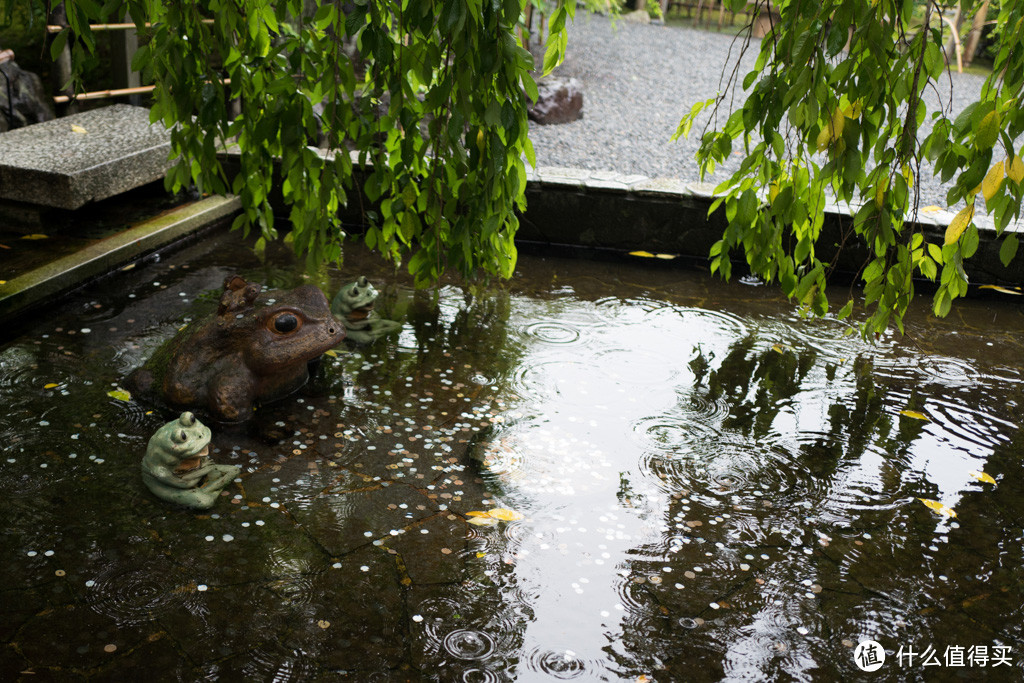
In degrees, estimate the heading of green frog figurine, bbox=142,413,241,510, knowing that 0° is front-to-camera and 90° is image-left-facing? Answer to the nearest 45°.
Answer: approximately 315°

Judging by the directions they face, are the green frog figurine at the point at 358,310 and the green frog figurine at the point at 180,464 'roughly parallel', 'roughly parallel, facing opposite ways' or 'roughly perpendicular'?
roughly parallel

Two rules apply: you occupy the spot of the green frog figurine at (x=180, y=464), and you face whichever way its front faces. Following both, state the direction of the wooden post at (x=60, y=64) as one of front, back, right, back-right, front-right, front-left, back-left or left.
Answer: back-left

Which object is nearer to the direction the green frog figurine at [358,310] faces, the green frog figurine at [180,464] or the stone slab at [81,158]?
the green frog figurine

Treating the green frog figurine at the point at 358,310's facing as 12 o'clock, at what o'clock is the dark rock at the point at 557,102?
The dark rock is roughly at 8 o'clock from the green frog figurine.

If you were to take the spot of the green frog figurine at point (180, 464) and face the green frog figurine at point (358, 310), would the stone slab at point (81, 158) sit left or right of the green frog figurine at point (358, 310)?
left

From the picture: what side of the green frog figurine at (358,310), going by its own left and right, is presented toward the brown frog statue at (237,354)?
right

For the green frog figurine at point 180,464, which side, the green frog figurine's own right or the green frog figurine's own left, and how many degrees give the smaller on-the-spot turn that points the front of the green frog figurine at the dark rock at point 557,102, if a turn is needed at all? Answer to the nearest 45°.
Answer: approximately 90° to the green frog figurine's own left

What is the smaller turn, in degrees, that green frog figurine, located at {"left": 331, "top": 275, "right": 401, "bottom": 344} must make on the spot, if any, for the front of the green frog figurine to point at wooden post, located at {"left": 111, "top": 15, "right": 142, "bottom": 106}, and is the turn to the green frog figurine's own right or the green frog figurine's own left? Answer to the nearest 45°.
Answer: approximately 180°

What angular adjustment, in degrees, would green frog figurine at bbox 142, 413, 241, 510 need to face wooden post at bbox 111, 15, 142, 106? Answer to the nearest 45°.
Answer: approximately 135° to its left

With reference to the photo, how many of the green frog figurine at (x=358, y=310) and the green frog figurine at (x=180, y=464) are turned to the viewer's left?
0

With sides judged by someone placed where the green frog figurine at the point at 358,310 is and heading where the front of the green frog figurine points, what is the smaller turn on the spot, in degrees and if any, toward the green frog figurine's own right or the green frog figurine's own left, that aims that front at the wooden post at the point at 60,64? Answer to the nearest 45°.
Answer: approximately 180°

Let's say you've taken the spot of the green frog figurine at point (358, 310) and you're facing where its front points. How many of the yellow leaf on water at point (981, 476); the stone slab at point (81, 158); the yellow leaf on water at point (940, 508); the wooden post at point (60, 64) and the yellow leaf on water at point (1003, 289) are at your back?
2

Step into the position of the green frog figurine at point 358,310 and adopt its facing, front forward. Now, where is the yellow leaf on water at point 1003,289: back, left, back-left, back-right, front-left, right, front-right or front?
front-left

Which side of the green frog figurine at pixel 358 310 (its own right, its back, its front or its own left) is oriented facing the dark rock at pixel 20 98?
back

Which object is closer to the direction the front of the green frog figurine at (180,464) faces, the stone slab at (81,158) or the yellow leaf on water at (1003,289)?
the yellow leaf on water

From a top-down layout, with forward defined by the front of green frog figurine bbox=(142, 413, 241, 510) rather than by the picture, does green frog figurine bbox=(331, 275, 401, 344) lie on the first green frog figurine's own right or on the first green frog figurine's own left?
on the first green frog figurine's own left

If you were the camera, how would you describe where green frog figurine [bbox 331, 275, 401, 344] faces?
facing the viewer and to the right of the viewer
